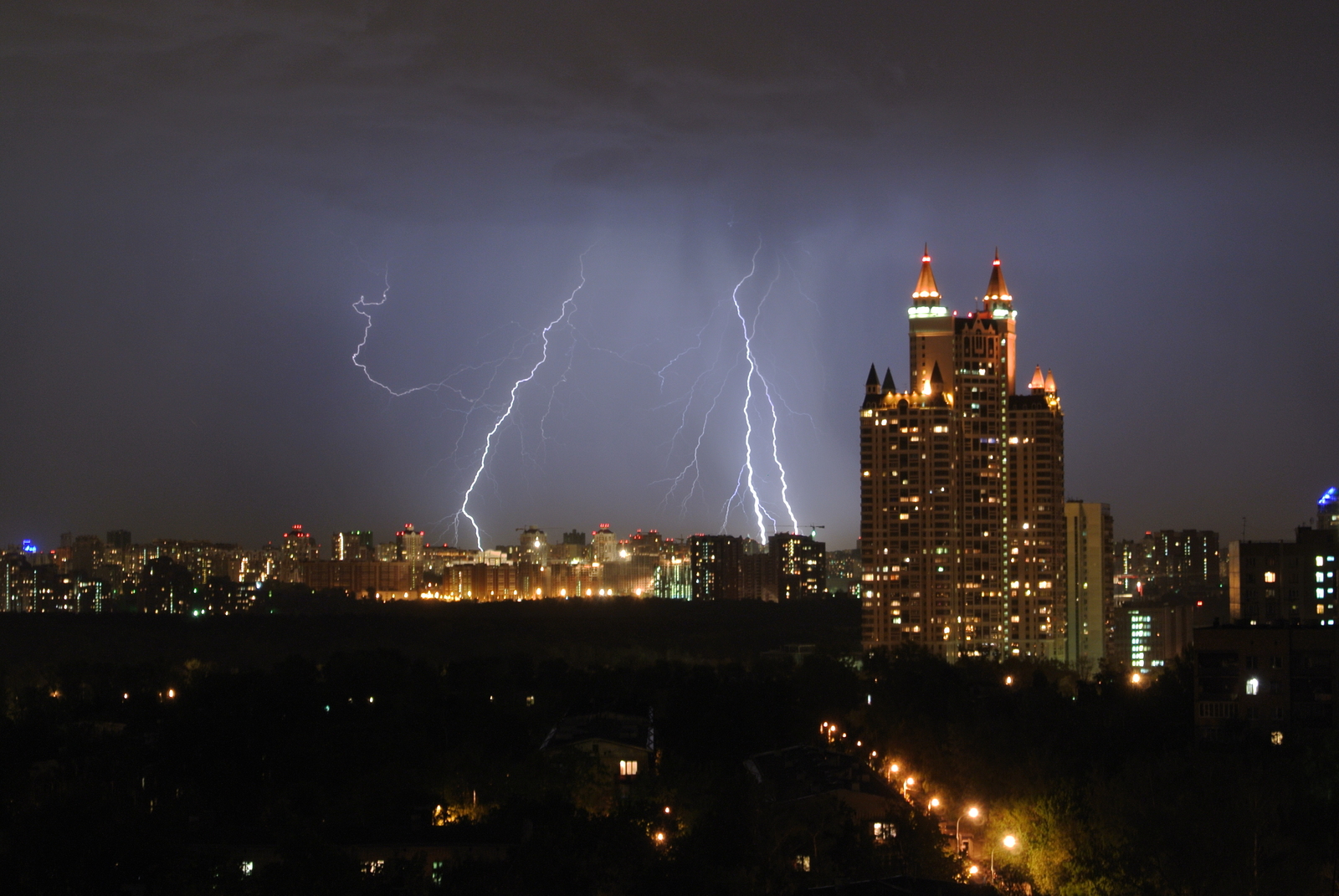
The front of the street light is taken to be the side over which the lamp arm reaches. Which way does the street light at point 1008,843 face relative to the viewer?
to the viewer's right

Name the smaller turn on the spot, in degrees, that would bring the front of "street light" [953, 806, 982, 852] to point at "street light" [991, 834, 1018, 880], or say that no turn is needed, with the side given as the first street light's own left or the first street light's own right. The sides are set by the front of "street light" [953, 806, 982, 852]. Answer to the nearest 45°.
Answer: approximately 90° to the first street light's own right

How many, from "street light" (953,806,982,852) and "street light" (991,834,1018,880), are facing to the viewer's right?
2

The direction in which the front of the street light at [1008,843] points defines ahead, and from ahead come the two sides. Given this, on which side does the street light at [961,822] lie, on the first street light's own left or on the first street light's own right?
on the first street light's own left

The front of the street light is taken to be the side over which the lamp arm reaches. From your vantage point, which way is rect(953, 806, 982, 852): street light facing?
to the viewer's right
